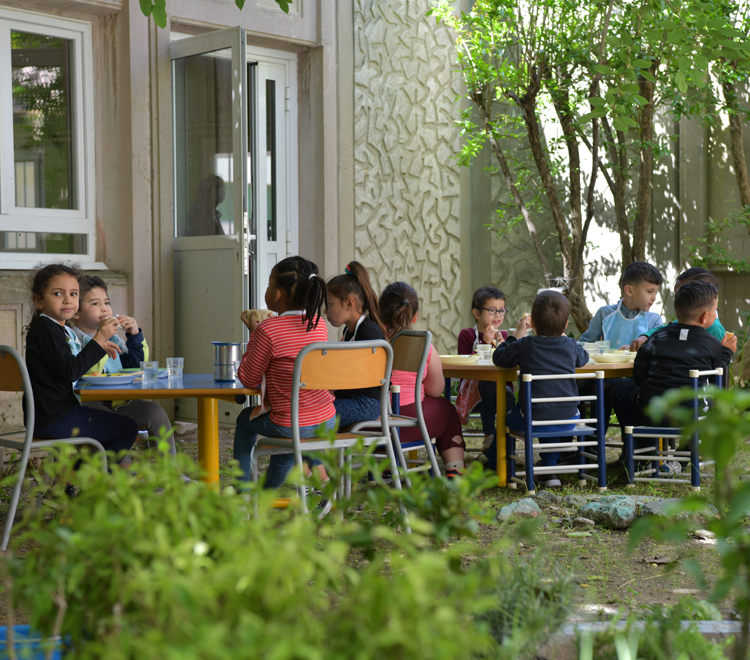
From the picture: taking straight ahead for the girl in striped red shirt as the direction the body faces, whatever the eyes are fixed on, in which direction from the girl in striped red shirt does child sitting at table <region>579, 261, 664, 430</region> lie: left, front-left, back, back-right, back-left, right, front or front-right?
right

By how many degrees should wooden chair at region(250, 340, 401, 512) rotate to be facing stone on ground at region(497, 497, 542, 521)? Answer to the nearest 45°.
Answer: approximately 90° to its right

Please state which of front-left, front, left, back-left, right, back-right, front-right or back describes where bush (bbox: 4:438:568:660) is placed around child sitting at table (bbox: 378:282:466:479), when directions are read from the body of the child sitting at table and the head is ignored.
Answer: back-right

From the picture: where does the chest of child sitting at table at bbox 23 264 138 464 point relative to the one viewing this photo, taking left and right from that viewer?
facing to the right of the viewer

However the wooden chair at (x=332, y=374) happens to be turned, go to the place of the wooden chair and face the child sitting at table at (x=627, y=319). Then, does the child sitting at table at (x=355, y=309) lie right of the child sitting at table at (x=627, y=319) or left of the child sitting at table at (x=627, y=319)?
left

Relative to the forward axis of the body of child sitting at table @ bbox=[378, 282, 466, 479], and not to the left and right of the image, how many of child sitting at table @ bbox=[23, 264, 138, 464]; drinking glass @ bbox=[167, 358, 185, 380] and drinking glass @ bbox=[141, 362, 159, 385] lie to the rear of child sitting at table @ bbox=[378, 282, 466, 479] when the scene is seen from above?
3

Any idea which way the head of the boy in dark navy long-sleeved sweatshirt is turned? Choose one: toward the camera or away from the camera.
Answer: away from the camera

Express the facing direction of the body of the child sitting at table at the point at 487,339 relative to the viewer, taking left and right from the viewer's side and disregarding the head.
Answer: facing the viewer and to the right of the viewer

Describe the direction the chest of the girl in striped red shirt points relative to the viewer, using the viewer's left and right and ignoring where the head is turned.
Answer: facing away from the viewer and to the left of the viewer

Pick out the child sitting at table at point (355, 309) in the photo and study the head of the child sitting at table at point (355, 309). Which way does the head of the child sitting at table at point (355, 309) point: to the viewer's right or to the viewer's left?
to the viewer's left

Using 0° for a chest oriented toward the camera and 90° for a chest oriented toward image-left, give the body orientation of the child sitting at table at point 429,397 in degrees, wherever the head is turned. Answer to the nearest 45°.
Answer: approximately 225°

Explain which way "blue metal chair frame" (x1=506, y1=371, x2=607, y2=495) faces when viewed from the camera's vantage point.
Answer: facing away from the viewer
